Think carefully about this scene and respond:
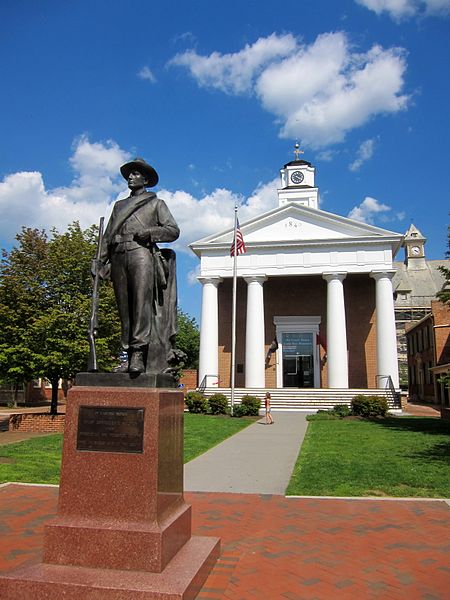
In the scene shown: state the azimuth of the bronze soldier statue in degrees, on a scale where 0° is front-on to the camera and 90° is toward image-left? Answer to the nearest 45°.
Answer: approximately 45°

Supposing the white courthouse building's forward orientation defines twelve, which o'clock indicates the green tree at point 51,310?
The green tree is roughly at 1 o'clock from the white courthouse building.

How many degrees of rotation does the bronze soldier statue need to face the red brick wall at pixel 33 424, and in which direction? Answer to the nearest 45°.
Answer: approximately 135° to its right

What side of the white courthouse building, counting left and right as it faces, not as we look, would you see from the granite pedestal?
front

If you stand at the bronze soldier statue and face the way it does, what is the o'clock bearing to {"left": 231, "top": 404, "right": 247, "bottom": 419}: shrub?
The shrub is roughly at 5 o'clock from the bronze soldier statue.

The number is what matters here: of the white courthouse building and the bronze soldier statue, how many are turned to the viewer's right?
0

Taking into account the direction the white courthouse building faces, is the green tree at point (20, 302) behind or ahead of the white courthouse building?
ahead

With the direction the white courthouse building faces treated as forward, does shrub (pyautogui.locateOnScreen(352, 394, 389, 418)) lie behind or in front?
in front

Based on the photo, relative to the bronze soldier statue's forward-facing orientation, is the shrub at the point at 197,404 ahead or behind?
behind

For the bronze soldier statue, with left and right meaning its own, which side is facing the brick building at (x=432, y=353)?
back

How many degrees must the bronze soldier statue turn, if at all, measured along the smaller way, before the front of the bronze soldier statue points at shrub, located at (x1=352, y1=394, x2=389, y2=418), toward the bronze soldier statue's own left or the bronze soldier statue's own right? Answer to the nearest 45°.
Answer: approximately 180°

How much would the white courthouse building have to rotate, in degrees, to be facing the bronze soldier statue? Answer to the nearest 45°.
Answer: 0° — it already faces it

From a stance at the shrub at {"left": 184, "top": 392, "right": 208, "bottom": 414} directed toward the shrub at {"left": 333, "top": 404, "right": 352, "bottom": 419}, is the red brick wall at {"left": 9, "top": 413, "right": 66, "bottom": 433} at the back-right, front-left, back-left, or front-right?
back-right

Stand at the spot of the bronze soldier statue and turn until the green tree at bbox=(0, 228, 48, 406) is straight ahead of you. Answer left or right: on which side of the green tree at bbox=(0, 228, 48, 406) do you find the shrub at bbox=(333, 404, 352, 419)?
right

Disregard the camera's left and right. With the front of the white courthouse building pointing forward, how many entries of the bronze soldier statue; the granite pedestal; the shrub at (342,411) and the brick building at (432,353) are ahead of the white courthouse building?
3
